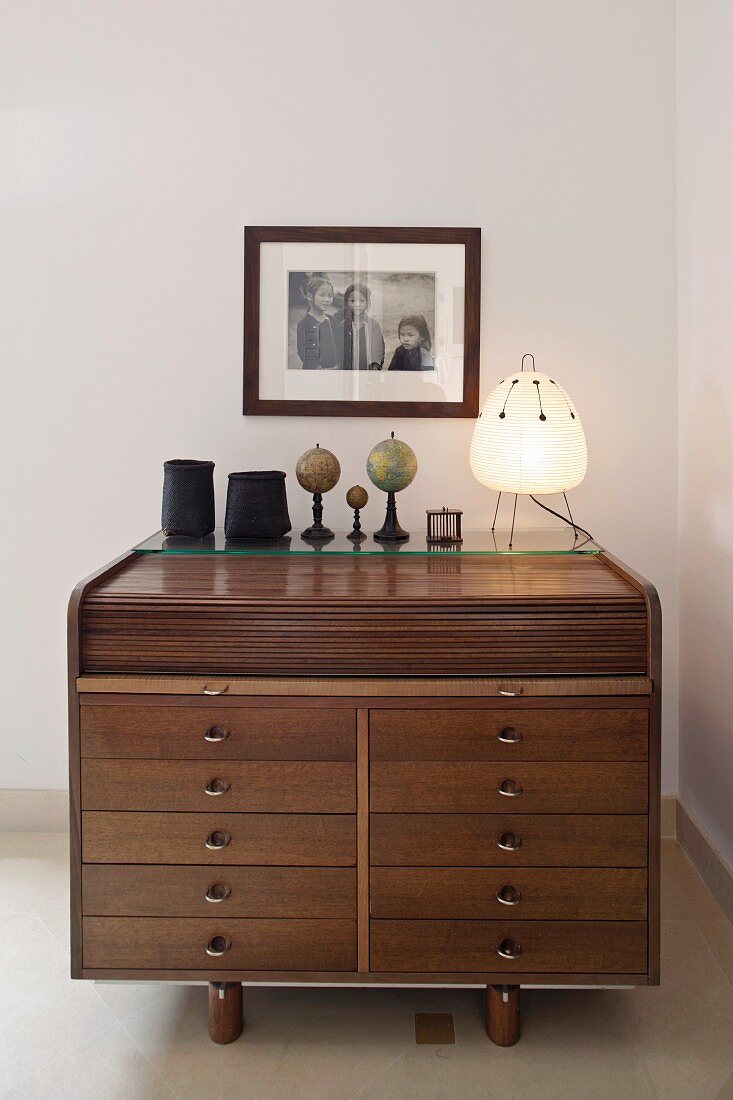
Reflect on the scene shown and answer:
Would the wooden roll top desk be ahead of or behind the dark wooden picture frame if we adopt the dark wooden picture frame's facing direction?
ahead

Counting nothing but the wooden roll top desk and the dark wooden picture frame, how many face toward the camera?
2

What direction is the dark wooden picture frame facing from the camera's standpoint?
toward the camera

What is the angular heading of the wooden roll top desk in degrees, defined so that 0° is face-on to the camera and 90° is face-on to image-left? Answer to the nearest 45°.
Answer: approximately 0°

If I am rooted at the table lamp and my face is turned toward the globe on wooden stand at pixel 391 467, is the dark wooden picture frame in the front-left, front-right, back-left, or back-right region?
front-right
